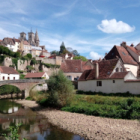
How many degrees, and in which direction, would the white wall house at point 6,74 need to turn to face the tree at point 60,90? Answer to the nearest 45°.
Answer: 0° — it already faces it

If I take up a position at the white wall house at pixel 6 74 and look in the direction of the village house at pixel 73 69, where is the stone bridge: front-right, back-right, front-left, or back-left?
front-right

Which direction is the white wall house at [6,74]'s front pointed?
toward the camera

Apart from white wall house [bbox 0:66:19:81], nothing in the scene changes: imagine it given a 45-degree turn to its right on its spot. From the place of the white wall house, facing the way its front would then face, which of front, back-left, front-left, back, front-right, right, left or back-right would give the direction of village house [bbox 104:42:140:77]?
left

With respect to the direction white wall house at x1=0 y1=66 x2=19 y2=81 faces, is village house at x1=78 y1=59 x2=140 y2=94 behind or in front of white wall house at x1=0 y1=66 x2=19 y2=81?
in front

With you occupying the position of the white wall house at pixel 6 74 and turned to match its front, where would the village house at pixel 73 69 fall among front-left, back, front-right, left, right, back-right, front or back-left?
front-left

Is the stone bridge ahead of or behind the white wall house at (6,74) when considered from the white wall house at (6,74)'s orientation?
ahead

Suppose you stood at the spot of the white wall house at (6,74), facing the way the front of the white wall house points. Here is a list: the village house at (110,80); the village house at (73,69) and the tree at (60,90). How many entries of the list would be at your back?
0

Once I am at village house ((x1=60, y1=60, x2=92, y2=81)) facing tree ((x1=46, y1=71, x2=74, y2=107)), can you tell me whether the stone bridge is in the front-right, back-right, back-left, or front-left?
front-right

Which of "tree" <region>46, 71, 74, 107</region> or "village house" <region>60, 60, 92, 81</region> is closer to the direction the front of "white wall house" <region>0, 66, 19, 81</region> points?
the tree
